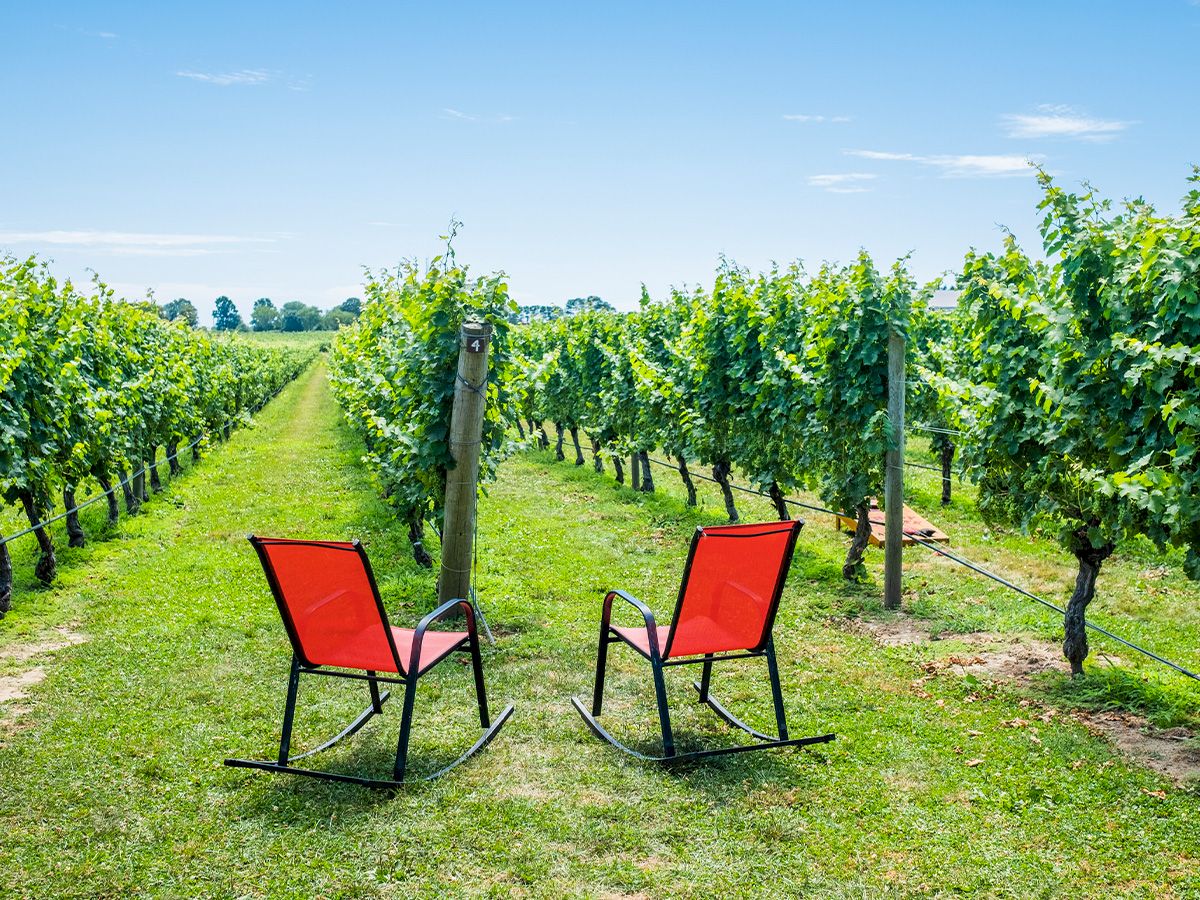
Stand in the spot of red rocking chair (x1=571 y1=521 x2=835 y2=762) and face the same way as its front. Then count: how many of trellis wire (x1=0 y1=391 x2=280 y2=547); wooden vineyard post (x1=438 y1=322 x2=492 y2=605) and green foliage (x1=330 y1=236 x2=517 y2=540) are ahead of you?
3

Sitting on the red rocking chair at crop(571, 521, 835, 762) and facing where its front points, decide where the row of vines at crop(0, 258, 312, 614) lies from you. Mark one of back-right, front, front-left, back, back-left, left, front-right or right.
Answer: front

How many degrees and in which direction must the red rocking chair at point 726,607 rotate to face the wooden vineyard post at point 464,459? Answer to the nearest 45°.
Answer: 0° — it already faces it

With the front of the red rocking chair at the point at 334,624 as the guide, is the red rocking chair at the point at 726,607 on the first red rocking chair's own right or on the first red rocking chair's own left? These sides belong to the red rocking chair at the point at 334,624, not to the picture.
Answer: on the first red rocking chair's own right

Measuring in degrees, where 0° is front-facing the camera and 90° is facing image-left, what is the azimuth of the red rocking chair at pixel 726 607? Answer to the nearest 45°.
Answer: approximately 135°

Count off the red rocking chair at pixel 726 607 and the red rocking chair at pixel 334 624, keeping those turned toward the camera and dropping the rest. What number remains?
0

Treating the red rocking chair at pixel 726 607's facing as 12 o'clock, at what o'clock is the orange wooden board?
The orange wooden board is roughly at 2 o'clock from the red rocking chair.

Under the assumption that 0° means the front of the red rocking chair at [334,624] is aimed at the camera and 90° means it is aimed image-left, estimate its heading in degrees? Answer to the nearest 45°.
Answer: approximately 225°

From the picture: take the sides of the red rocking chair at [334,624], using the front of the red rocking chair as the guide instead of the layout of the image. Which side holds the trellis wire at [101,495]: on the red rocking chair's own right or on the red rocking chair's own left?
on the red rocking chair's own left

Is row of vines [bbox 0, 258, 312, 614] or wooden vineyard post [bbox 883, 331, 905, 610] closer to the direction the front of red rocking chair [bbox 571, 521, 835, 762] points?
the row of vines

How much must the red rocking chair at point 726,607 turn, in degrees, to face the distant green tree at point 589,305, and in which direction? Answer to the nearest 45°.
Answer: approximately 45° to its right

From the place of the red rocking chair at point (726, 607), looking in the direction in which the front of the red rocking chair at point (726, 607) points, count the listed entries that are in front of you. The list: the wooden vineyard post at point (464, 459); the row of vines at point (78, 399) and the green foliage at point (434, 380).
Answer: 3

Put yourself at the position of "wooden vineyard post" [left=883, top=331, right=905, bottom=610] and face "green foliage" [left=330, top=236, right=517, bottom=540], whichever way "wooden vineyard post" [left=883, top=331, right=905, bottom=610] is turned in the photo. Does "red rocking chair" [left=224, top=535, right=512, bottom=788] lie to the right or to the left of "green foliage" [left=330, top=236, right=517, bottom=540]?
left

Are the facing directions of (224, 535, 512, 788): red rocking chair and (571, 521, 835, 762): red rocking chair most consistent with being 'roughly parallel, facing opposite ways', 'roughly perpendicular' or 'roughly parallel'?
roughly perpendicular

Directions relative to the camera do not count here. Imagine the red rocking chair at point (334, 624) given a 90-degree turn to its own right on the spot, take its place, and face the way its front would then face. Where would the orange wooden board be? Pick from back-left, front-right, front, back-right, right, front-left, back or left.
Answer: left
